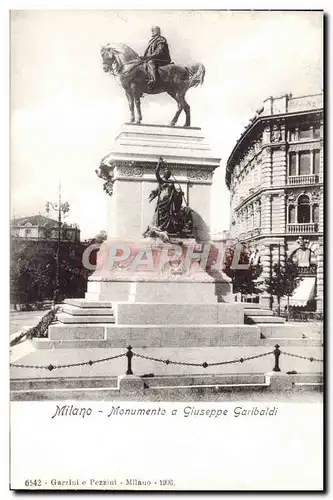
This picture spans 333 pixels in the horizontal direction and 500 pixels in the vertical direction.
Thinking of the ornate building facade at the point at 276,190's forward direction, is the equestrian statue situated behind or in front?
in front

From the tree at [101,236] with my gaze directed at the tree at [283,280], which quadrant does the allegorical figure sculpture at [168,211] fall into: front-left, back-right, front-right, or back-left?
front-right

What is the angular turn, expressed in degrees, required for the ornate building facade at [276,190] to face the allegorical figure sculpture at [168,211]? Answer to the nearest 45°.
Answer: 0° — it already faces it

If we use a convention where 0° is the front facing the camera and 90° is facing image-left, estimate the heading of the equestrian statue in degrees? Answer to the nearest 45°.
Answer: approximately 90°

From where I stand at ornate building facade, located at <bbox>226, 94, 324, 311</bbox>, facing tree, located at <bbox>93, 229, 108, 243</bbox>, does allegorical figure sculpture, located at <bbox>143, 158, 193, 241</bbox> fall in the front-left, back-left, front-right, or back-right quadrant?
front-left

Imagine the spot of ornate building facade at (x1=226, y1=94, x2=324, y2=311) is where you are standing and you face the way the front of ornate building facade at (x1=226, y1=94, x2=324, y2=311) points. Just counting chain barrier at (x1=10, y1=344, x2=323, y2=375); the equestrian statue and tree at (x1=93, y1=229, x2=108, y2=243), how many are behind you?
0

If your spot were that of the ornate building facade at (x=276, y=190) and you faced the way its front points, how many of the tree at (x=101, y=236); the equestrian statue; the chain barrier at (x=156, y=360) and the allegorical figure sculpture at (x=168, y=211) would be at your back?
0

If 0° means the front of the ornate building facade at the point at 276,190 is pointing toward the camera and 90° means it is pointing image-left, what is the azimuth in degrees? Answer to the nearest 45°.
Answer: approximately 45°

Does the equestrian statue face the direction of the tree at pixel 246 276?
no

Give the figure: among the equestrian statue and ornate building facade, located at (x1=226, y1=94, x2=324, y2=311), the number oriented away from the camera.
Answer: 0
